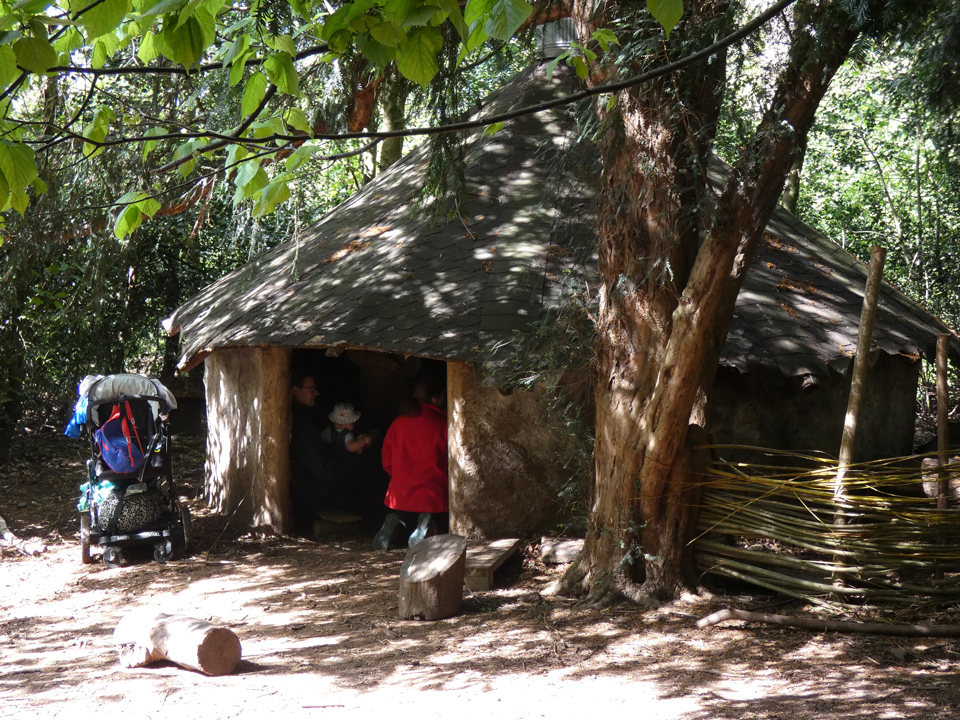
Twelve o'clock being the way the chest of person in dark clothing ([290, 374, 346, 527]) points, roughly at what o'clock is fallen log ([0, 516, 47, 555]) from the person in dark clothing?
The fallen log is roughly at 6 o'clock from the person in dark clothing.

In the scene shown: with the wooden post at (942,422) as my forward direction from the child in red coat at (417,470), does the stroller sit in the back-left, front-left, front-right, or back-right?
back-right

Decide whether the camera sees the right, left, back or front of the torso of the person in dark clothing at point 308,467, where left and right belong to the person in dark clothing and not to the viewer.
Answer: right

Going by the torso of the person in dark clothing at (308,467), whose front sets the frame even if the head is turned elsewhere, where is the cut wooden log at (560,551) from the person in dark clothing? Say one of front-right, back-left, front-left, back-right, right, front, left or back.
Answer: front-right

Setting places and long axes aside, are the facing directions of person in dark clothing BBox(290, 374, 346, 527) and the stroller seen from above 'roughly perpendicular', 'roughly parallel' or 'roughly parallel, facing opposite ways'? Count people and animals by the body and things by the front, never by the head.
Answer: roughly perpendicular

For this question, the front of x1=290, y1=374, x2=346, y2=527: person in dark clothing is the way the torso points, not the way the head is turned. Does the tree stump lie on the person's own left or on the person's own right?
on the person's own right

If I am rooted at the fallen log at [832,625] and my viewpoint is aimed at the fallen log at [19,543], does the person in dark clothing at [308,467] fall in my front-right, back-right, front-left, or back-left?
front-right

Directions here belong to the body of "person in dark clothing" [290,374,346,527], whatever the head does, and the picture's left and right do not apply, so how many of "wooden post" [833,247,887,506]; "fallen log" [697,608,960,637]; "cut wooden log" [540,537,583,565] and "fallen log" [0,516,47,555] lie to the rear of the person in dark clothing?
1
